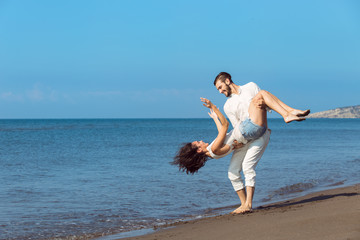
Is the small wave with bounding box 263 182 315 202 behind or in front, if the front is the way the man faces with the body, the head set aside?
behind

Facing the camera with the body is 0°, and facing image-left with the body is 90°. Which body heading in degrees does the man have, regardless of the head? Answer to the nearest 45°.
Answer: approximately 45°
